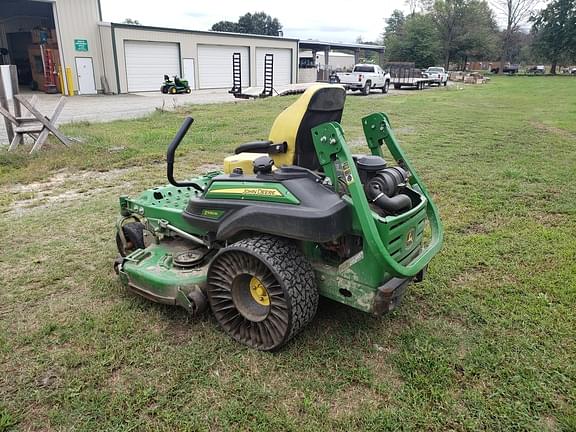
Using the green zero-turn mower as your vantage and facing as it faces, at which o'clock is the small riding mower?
The small riding mower is roughly at 1 o'clock from the green zero-turn mower.

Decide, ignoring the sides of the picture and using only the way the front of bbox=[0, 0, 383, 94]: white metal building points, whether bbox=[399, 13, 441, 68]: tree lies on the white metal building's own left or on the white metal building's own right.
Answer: on the white metal building's own left

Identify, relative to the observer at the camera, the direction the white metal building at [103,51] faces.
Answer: facing the viewer and to the right of the viewer

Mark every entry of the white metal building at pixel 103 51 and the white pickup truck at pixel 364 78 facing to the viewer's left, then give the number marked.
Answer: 0

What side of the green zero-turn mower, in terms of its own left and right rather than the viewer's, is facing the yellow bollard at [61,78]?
front

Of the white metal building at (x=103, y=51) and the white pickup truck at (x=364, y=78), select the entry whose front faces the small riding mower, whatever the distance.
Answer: the white metal building

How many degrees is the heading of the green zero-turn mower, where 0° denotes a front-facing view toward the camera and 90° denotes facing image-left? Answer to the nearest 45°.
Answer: approximately 135°

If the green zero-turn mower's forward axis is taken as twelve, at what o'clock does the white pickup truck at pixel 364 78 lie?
The white pickup truck is roughly at 2 o'clock from the green zero-turn mower.

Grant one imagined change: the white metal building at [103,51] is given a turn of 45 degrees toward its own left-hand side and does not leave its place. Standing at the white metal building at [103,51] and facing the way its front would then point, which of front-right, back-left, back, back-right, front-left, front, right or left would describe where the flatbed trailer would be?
front

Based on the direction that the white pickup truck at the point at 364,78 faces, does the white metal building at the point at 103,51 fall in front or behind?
behind
